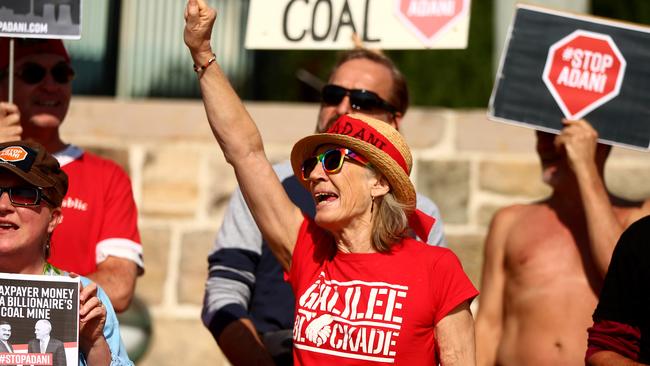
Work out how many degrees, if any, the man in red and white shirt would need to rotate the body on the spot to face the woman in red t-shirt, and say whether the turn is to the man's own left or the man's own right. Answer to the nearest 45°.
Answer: approximately 45° to the man's own left

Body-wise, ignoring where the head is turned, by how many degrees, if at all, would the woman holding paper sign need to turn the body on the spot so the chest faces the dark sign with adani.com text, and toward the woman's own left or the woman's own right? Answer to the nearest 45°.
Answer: approximately 135° to the woman's own right

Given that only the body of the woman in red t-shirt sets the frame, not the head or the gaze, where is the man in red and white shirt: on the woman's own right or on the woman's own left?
on the woman's own right

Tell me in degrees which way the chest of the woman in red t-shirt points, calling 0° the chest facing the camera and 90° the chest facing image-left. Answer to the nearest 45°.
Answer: approximately 45°

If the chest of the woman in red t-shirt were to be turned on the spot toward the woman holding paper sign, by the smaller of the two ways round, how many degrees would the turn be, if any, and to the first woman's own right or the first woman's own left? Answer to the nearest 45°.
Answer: approximately 45° to the first woman's own right

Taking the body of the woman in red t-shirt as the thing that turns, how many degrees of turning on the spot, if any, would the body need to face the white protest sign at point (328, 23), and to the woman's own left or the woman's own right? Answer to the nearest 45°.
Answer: approximately 135° to the woman's own right

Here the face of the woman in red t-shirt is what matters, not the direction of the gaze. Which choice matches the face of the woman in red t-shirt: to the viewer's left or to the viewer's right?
to the viewer's left

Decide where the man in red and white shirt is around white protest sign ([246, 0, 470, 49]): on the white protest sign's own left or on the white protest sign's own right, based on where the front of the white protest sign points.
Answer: on the white protest sign's own right

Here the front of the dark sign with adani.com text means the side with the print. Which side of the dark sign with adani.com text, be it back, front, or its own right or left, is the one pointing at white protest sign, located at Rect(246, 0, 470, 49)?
left
